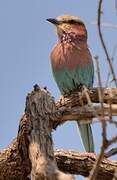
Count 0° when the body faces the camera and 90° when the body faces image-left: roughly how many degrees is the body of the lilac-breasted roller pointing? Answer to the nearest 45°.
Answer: approximately 45°
